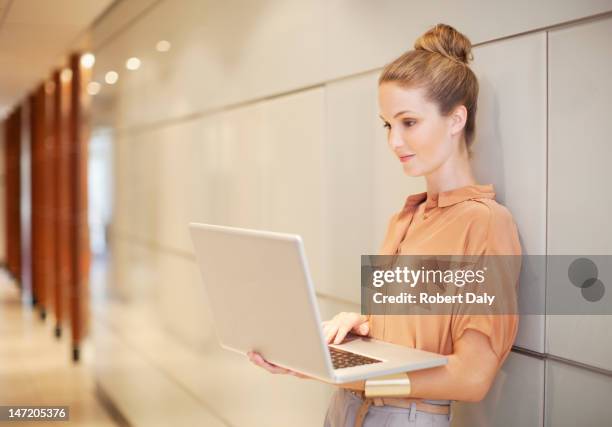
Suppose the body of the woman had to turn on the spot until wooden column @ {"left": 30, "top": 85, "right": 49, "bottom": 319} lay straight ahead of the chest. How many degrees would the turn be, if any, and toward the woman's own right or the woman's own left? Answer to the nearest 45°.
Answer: approximately 90° to the woman's own right

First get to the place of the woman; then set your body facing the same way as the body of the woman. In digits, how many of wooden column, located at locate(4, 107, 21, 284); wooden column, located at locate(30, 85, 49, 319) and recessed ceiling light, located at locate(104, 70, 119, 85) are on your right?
3

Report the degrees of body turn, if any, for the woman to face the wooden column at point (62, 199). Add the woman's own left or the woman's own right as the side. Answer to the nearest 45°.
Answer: approximately 90° to the woman's own right

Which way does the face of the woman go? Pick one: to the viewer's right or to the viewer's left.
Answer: to the viewer's left

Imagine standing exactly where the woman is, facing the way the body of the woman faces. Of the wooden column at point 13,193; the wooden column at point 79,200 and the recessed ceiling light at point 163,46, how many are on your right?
3

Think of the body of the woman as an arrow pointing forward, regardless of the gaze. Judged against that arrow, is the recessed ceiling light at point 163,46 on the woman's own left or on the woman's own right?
on the woman's own right

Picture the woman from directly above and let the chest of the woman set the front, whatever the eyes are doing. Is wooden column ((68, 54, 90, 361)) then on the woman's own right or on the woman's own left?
on the woman's own right

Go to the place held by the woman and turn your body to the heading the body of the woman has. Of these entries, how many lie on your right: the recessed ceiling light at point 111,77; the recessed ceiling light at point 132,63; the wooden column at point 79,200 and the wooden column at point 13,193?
4

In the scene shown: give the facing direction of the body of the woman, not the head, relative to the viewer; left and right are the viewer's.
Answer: facing the viewer and to the left of the viewer

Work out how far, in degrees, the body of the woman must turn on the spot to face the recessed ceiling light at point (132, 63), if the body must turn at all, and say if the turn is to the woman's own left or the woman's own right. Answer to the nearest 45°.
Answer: approximately 90° to the woman's own right

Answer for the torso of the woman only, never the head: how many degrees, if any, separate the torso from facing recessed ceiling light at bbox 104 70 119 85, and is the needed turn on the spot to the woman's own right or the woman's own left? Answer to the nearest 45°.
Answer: approximately 90° to the woman's own right
